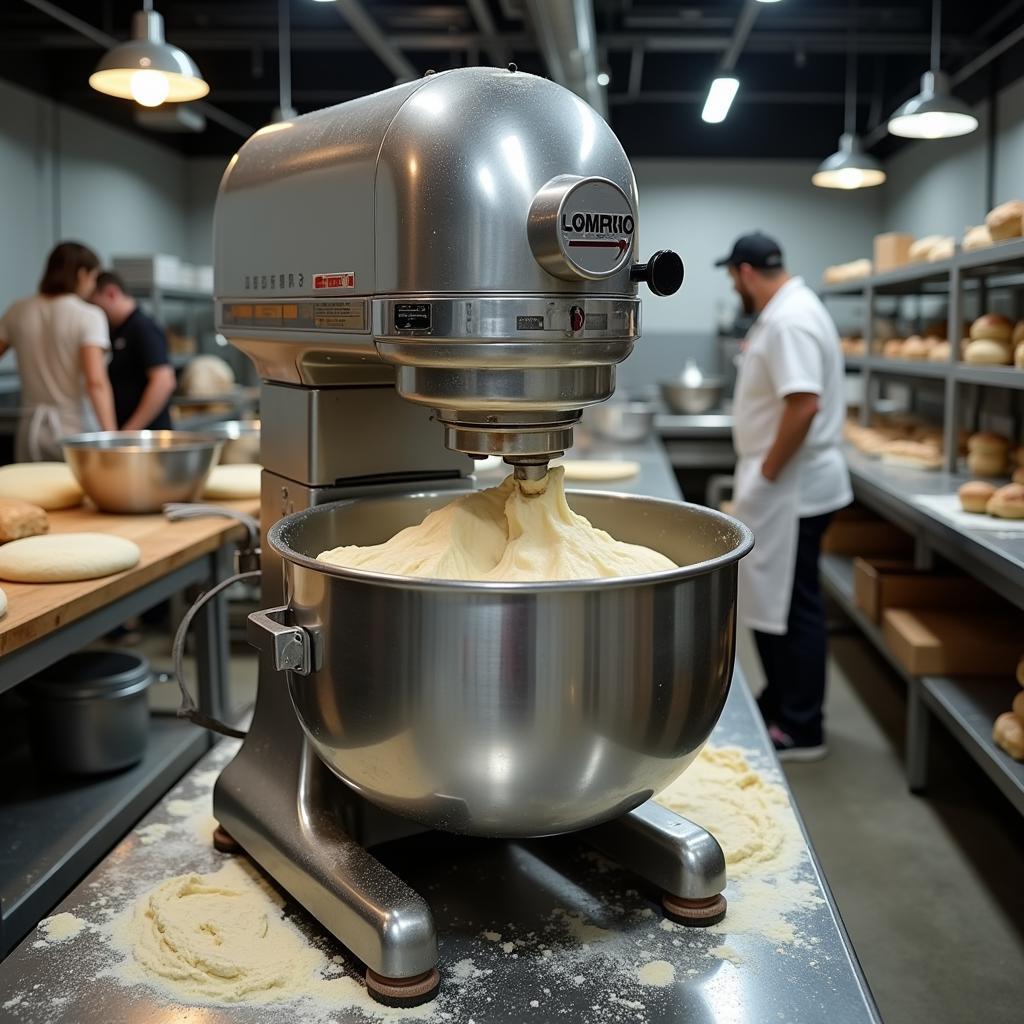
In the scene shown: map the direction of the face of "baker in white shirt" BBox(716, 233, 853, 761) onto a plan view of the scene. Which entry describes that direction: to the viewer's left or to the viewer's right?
to the viewer's left

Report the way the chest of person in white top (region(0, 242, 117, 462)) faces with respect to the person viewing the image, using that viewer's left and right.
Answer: facing away from the viewer and to the right of the viewer

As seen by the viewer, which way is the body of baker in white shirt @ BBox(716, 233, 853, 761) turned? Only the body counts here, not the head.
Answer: to the viewer's left

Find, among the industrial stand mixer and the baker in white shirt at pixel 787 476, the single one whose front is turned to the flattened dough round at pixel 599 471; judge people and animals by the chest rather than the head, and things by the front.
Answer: the baker in white shirt

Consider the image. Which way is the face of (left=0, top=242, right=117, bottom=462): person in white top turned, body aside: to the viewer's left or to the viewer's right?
to the viewer's right

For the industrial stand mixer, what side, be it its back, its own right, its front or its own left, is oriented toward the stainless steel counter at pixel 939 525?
left

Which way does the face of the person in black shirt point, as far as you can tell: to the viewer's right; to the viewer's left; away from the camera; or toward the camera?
to the viewer's left

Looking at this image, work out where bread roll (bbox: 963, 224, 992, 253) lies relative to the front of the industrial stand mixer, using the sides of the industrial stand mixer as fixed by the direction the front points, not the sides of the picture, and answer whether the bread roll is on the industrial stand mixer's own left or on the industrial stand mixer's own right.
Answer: on the industrial stand mixer's own left

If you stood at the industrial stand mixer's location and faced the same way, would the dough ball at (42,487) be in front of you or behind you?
behind

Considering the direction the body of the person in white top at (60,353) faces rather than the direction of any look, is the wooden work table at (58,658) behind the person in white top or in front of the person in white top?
behind

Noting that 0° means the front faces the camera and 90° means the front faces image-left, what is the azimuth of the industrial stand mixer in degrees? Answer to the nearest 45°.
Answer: approximately 315°

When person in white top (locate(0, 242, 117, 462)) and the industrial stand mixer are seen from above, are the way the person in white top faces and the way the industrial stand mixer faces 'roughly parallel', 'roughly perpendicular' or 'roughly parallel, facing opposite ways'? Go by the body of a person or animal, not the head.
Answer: roughly perpendicular
